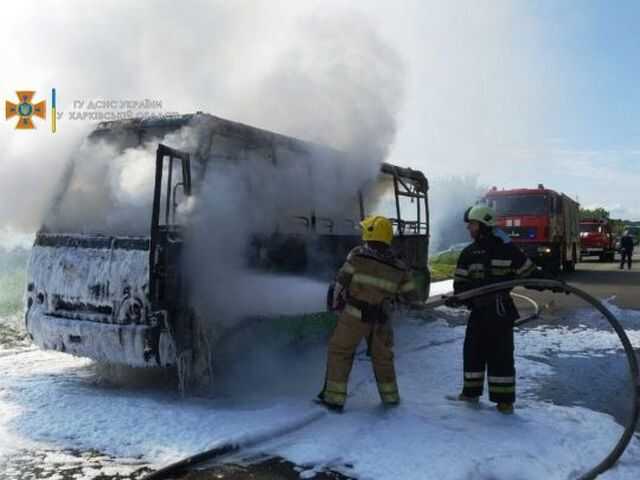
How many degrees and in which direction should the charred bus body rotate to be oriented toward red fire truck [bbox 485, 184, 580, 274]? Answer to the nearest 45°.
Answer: approximately 180°

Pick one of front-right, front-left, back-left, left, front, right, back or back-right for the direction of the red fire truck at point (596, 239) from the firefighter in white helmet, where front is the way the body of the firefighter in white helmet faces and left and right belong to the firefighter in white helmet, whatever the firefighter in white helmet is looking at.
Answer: back-right

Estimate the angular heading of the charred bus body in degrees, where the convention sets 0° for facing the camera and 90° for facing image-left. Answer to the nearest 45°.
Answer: approximately 45°

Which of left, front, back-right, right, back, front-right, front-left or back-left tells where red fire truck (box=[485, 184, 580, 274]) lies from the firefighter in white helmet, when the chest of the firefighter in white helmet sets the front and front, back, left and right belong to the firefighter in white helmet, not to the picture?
back-right

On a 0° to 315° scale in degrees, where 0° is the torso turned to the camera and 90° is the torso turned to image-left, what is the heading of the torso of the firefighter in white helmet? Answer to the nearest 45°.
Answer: approximately 45°

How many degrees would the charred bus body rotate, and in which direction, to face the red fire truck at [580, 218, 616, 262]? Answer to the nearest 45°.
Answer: approximately 180°

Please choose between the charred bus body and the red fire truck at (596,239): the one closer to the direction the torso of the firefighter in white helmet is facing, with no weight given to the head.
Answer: the charred bus body
